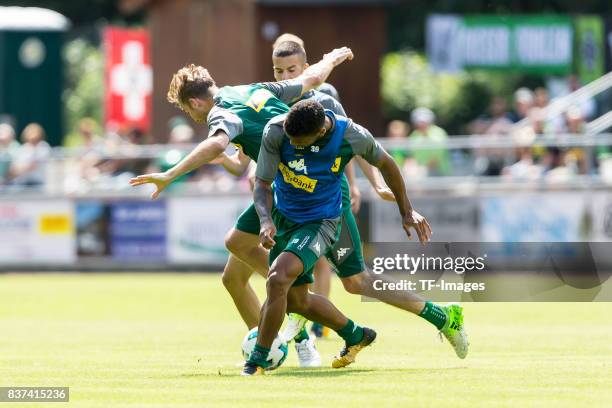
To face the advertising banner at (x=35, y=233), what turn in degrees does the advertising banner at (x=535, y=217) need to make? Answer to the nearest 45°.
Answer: approximately 90° to its right

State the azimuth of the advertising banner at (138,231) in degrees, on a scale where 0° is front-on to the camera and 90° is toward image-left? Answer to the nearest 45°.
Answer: approximately 0°

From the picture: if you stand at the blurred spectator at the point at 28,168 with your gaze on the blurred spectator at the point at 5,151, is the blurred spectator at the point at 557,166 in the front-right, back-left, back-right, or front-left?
back-right

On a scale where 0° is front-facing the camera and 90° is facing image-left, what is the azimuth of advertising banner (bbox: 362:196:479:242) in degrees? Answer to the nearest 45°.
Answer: approximately 0°

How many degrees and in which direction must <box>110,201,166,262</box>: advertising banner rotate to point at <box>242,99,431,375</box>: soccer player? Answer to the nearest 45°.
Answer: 0° — it already faces them
